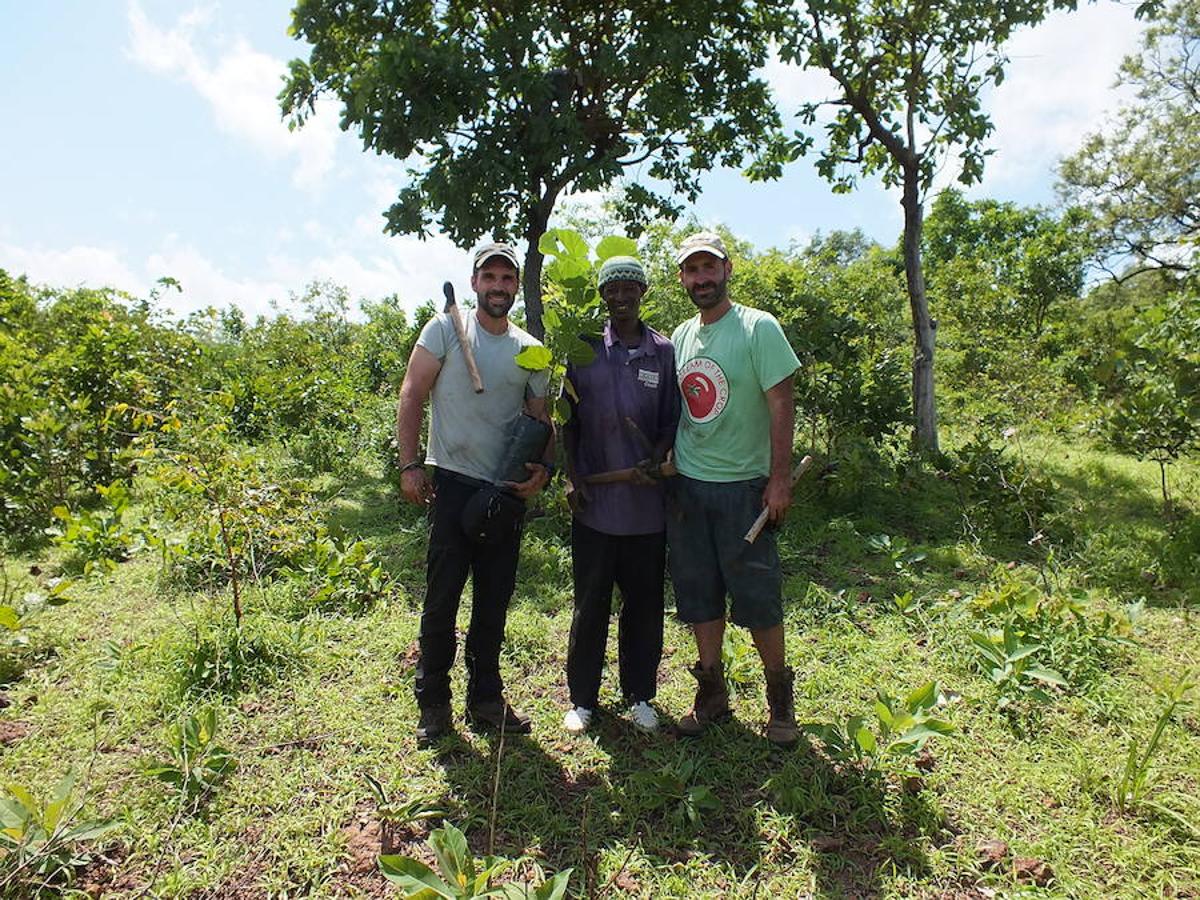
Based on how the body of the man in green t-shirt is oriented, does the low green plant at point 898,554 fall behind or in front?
behind

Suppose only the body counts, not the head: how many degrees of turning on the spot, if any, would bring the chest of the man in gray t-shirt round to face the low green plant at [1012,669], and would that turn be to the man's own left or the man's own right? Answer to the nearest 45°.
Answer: approximately 45° to the man's own left

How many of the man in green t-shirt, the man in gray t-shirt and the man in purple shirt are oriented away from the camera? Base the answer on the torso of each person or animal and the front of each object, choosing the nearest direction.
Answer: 0

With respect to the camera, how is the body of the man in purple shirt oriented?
toward the camera

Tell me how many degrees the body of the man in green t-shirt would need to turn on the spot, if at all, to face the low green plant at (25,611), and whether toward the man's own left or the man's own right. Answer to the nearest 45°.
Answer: approximately 45° to the man's own right

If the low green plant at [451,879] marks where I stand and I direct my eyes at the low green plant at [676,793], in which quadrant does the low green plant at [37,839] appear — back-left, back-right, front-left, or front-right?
back-left

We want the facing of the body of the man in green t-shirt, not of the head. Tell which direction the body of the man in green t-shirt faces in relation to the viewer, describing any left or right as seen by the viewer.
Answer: facing the viewer and to the left of the viewer

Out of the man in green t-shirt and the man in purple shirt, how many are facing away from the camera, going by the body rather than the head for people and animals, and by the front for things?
0

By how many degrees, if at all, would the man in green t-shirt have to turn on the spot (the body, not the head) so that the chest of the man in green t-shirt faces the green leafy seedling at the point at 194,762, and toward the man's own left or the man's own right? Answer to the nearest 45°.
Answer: approximately 45° to the man's own right
